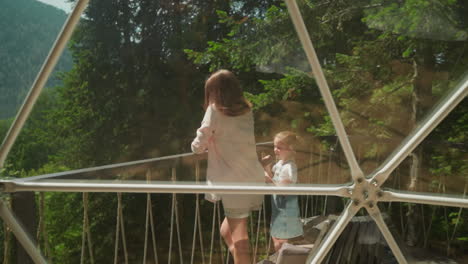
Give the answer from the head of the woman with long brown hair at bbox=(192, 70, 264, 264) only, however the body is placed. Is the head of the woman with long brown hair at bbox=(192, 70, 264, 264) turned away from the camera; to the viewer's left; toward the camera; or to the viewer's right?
away from the camera

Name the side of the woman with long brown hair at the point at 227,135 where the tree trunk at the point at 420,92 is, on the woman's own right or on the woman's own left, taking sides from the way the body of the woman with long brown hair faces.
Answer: on the woman's own right

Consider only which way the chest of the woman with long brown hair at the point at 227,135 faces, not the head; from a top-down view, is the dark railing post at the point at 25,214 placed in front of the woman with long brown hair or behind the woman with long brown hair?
in front
